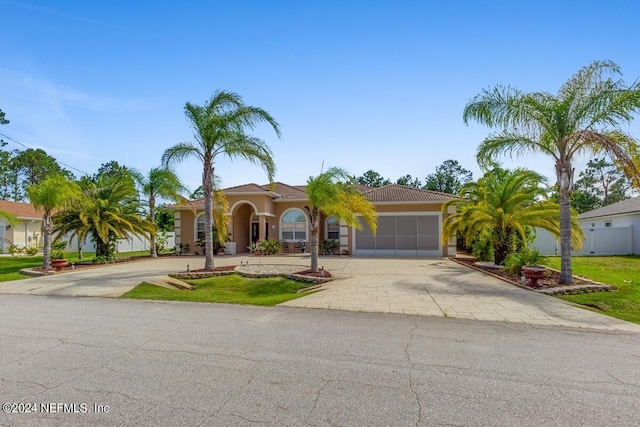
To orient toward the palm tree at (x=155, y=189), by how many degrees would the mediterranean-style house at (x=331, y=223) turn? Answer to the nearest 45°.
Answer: approximately 90° to its right

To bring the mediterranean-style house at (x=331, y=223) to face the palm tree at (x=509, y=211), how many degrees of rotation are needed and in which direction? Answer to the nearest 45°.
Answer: approximately 45° to its left

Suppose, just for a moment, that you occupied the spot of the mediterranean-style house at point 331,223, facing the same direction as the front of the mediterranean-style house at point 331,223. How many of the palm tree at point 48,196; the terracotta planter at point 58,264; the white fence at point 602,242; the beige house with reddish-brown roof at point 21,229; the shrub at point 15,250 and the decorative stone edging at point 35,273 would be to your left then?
1

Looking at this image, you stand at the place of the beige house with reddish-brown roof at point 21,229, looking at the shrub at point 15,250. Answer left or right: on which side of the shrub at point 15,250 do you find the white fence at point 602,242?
left

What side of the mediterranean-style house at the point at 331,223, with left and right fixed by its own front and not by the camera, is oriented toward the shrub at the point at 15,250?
right

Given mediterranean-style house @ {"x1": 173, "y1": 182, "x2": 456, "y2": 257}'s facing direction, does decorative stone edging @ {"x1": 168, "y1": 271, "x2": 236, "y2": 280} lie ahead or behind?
ahead

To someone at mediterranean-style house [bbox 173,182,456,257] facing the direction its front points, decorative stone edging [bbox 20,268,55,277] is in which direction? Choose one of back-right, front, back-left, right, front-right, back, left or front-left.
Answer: front-right

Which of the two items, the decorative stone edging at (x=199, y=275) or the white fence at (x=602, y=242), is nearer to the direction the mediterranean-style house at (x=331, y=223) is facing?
the decorative stone edging

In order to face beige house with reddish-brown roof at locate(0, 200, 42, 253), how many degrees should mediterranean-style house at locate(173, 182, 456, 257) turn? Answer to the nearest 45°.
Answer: approximately 90° to its right

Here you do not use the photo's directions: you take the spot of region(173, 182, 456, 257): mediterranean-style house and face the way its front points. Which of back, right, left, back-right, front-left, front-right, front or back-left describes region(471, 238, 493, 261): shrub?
front-left

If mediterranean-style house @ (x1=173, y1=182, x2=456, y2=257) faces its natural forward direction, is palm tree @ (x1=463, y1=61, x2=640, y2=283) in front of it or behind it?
in front

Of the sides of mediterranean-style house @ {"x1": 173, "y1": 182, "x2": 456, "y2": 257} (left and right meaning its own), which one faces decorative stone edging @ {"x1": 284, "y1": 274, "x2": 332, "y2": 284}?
front

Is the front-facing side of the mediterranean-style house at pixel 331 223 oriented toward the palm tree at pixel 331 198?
yes

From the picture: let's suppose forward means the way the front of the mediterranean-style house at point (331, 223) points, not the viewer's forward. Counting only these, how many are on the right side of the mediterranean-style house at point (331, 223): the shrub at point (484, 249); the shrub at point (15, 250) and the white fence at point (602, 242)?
1

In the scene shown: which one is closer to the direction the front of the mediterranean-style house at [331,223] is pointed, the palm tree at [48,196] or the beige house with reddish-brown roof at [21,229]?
the palm tree

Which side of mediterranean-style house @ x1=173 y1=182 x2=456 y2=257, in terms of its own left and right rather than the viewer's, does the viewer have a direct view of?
front

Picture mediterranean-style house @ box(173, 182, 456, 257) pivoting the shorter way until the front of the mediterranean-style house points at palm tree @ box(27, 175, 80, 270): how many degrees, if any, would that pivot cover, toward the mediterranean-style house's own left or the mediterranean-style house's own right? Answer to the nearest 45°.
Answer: approximately 45° to the mediterranean-style house's own right

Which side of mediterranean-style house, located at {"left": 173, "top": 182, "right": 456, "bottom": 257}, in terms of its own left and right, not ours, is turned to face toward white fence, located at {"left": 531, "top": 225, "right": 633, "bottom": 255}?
left
